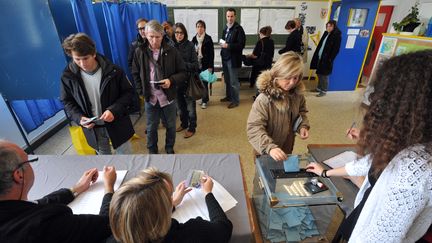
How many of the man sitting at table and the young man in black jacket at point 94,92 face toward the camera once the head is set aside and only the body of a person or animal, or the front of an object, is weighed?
1

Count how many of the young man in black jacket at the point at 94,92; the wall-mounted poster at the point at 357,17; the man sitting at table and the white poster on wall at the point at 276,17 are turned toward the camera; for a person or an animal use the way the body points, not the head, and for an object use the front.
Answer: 3

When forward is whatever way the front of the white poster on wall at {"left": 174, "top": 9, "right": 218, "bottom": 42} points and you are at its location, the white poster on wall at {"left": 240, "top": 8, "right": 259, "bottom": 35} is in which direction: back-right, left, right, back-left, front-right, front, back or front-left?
left

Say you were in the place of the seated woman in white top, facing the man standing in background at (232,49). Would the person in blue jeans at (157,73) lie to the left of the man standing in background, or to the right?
left

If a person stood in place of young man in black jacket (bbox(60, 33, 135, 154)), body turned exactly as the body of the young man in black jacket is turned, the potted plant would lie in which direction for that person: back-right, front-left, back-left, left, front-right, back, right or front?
left

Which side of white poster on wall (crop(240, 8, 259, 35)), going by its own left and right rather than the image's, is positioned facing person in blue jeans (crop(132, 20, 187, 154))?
front

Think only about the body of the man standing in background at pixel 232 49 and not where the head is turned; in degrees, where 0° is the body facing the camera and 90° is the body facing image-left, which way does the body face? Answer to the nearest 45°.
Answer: approximately 45°

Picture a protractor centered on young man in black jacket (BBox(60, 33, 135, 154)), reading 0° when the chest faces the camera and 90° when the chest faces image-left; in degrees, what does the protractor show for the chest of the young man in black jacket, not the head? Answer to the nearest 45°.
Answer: approximately 0°

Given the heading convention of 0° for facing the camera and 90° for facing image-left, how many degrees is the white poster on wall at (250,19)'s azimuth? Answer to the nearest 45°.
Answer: approximately 0°

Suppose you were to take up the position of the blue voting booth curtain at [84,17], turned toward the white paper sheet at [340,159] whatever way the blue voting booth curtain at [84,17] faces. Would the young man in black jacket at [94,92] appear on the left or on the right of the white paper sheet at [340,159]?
right

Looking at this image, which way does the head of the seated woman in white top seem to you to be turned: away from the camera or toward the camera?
away from the camera

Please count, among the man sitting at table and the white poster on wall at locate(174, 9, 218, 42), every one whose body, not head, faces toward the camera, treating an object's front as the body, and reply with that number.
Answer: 1
